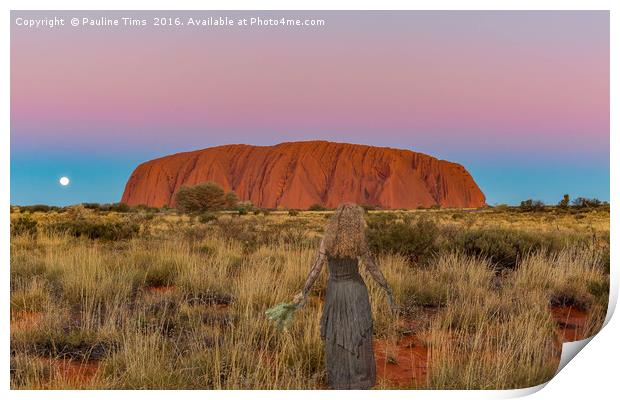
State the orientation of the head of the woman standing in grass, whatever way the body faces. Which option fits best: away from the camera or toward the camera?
away from the camera

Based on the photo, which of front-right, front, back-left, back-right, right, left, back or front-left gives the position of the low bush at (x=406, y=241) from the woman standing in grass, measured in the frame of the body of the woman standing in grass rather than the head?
front

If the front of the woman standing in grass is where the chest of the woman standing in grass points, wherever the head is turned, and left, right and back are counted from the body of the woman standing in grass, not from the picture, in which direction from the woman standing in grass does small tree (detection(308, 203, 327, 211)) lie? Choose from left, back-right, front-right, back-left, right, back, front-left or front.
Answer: front

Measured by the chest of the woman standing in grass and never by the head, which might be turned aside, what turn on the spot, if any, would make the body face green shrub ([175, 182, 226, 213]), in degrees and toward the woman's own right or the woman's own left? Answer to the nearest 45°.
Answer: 0° — they already face it

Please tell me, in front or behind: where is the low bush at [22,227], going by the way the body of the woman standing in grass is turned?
in front

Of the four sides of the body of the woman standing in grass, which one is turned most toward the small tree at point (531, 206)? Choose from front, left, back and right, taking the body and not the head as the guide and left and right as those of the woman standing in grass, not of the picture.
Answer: front

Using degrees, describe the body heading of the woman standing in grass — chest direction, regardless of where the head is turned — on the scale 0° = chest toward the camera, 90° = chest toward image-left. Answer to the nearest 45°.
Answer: approximately 180°

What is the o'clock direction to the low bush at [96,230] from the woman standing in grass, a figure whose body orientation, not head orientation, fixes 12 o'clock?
The low bush is roughly at 11 o'clock from the woman standing in grass.

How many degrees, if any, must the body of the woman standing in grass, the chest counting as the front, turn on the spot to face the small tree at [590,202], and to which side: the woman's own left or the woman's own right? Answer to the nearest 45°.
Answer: approximately 45° to the woman's own right
